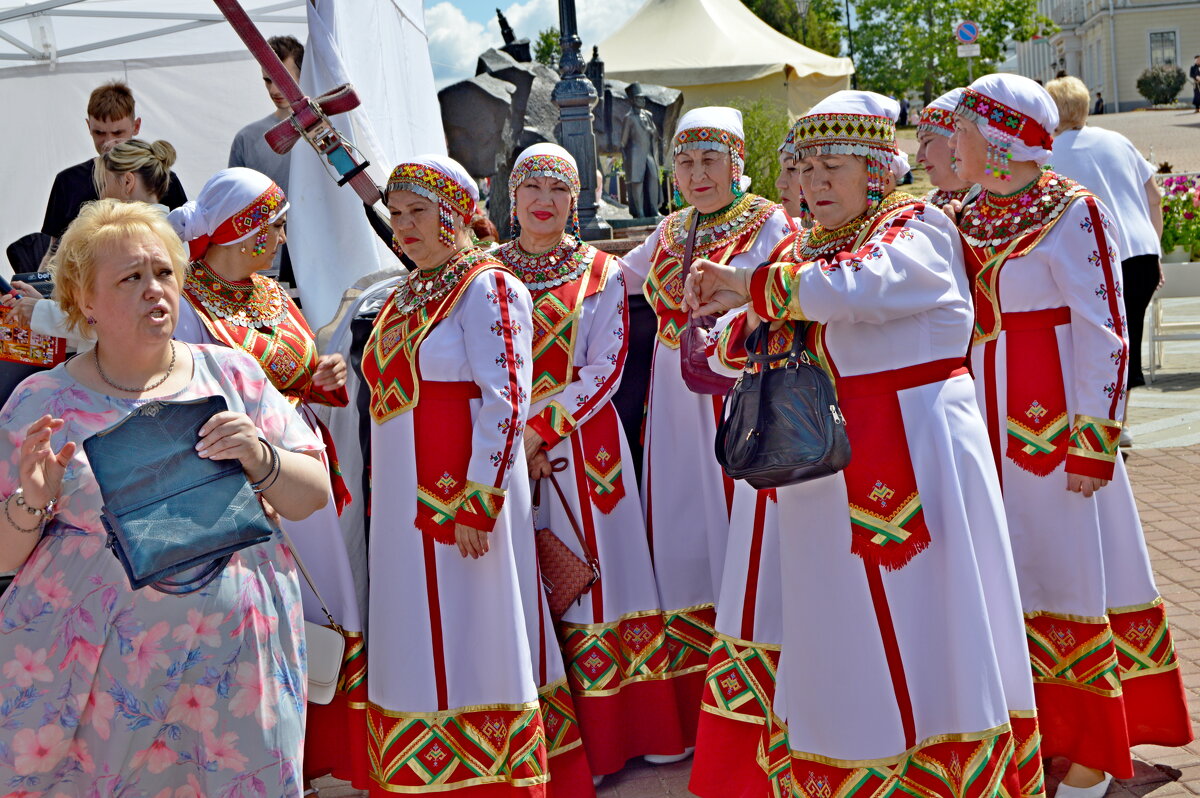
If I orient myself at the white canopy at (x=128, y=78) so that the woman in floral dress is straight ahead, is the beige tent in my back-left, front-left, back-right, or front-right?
back-left

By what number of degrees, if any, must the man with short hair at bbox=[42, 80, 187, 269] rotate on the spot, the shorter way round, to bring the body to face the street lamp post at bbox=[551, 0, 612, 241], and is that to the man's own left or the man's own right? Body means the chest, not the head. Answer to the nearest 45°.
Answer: approximately 90° to the man's own left

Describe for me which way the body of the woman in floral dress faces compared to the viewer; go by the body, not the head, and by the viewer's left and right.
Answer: facing the viewer

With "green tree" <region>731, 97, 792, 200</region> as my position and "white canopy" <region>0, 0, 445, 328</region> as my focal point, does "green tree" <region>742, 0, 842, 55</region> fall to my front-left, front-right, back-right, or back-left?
back-right

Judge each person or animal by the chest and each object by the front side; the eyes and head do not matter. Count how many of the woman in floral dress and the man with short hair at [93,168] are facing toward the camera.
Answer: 2

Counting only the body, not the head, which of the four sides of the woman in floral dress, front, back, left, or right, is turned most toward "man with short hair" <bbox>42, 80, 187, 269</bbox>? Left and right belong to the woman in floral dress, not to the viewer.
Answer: back

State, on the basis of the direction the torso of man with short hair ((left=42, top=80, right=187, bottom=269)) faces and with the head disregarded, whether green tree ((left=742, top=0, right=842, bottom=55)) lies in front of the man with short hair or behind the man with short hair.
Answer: behind

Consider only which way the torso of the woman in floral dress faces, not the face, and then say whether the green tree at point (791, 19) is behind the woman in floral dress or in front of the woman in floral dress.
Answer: behind

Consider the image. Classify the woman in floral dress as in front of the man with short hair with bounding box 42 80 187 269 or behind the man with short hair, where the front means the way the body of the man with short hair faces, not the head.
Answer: in front

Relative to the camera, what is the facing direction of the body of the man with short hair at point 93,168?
toward the camera

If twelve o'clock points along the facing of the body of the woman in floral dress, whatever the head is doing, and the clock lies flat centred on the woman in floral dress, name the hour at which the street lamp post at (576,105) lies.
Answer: The street lamp post is roughly at 7 o'clock from the woman in floral dress.
